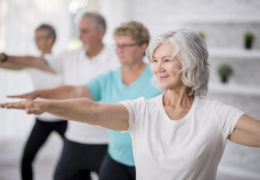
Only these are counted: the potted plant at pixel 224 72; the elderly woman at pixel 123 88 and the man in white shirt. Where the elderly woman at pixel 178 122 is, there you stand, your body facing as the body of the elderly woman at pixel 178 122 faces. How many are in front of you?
0

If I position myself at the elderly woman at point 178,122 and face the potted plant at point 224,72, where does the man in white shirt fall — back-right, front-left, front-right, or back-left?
front-left

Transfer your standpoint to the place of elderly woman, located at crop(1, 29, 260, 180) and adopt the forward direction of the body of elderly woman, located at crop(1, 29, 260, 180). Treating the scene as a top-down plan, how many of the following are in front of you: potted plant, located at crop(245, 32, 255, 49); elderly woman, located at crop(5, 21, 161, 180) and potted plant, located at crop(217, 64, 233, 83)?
0

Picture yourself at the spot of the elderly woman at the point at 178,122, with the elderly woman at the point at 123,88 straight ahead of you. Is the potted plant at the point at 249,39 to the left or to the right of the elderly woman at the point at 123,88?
right

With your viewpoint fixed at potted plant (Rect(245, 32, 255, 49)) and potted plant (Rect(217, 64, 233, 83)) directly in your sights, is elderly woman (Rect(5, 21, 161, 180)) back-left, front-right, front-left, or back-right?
front-left

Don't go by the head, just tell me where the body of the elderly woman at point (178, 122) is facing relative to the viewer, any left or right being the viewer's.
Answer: facing the viewer

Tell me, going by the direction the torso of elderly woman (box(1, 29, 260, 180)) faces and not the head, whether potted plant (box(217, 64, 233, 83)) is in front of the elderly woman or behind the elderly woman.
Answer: behind

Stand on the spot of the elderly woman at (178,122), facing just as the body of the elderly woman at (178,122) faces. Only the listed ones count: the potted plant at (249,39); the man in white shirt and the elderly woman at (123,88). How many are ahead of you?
0

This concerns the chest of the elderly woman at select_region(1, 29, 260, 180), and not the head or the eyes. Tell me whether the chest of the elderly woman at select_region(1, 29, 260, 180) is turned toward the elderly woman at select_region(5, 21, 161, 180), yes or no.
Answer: no

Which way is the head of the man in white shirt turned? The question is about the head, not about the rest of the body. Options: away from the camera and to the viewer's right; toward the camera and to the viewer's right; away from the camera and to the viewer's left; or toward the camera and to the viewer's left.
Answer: toward the camera and to the viewer's left

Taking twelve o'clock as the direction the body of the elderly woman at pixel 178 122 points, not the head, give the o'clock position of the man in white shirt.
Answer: The man in white shirt is roughly at 5 o'clock from the elderly woman.

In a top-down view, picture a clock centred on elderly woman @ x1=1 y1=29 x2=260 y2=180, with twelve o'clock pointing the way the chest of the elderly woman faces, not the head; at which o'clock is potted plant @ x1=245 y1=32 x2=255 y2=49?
The potted plant is roughly at 7 o'clock from the elderly woman.

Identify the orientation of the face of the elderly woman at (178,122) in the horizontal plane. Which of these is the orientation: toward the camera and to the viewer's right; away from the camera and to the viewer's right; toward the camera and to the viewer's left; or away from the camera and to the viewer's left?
toward the camera and to the viewer's left
